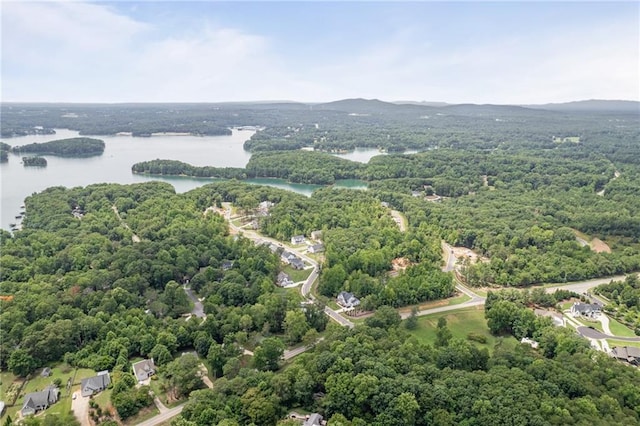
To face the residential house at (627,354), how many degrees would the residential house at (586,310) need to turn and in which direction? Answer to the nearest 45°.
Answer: approximately 45° to its left

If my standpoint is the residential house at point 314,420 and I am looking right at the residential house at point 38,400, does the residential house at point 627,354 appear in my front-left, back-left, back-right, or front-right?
back-right

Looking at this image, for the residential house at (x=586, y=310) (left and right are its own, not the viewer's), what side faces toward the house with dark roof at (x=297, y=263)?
right

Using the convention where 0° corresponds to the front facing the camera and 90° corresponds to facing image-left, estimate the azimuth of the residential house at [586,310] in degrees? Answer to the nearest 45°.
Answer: approximately 0°

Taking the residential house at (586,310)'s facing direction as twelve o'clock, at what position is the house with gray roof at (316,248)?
The house with gray roof is roughly at 3 o'clock from the residential house.

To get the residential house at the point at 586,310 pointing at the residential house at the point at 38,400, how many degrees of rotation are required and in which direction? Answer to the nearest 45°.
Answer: approximately 45° to its right

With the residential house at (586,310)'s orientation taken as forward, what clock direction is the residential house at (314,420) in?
the residential house at (314,420) is roughly at 1 o'clock from the residential house at (586,310).

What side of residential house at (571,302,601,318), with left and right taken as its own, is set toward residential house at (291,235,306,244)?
right

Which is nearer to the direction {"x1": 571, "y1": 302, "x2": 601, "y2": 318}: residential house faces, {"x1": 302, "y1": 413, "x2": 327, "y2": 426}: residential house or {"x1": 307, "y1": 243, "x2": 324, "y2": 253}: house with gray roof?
the residential house

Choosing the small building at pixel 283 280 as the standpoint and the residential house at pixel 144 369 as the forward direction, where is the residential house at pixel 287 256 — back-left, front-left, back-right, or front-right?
back-right

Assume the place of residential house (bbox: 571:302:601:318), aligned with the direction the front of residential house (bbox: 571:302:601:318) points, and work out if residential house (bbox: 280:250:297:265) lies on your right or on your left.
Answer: on your right

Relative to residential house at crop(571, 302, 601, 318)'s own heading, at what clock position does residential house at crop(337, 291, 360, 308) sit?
residential house at crop(337, 291, 360, 308) is roughly at 2 o'clock from residential house at crop(571, 302, 601, 318).

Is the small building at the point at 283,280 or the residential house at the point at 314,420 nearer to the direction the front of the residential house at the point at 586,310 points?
the residential house
